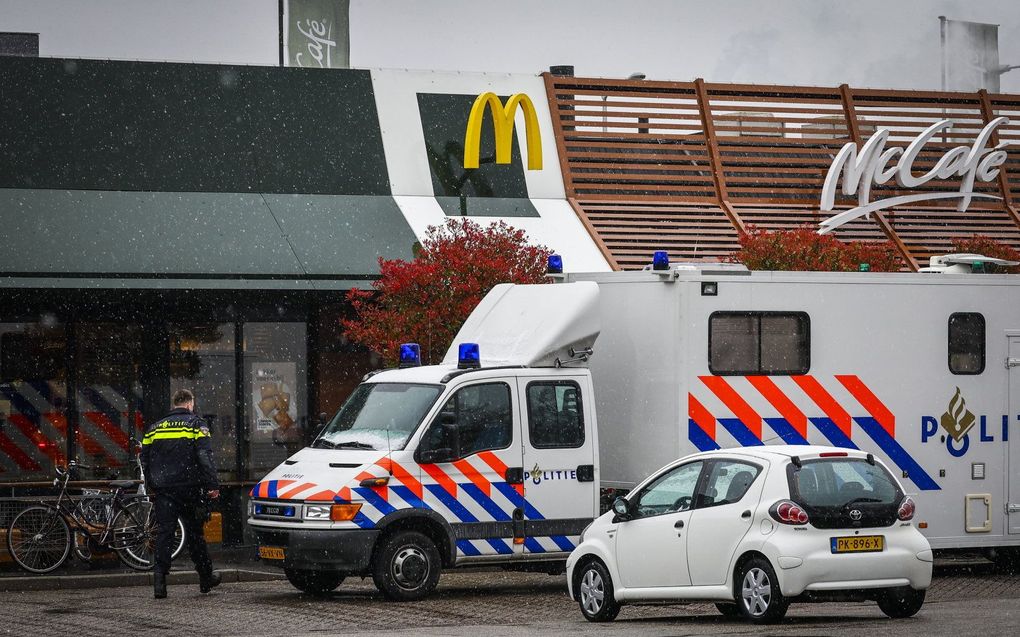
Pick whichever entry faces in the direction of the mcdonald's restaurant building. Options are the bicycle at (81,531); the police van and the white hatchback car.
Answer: the white hatchback car

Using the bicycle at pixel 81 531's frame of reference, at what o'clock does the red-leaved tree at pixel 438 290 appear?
The red-leaved tree is roughly at 6 o'clock from the bicycle.

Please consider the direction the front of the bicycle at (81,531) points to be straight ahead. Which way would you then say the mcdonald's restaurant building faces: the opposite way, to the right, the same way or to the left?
to the left

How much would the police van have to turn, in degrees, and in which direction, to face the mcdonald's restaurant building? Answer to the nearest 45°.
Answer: approximately 90° to its right

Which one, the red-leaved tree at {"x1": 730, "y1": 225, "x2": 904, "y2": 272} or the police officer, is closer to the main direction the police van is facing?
the police officer

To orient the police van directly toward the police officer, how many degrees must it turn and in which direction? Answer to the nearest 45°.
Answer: approximately 45° to its right

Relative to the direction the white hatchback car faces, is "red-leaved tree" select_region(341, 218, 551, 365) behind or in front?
in front

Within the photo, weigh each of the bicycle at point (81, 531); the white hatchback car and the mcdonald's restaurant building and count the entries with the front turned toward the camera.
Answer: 1

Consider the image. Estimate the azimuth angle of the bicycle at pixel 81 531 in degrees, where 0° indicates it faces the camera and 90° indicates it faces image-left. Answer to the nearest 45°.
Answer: approximately 90°

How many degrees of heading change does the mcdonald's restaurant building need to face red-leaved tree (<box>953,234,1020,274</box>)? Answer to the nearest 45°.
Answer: approximately 90° to its left

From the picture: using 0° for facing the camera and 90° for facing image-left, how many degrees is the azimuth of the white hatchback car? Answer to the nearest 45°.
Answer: approximately 135°
